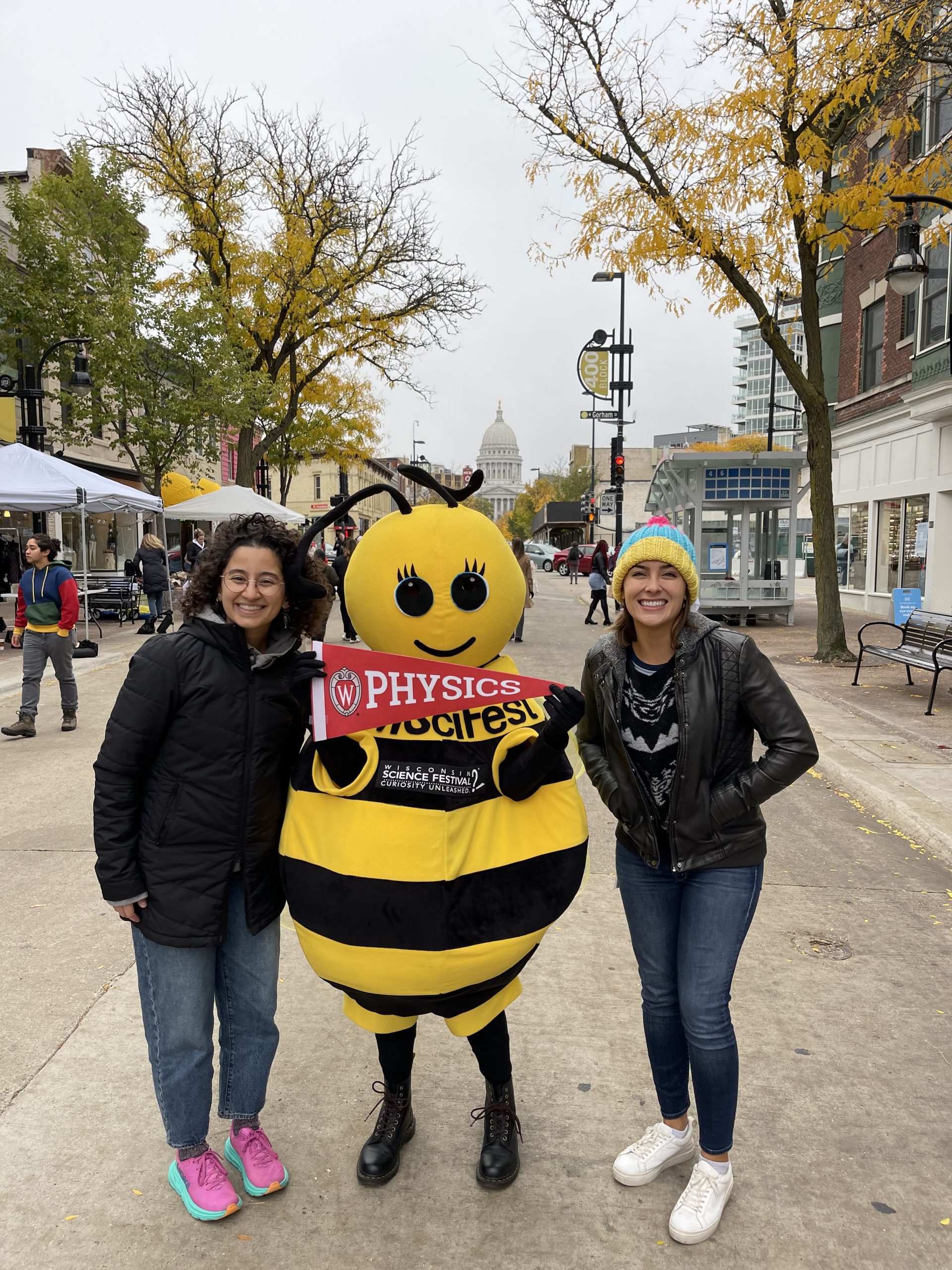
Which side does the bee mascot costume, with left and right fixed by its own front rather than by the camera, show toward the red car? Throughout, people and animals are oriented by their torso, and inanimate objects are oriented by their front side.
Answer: back

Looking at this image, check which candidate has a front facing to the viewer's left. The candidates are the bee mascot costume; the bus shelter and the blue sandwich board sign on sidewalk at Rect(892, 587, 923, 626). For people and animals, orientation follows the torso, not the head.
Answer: the bus shelter

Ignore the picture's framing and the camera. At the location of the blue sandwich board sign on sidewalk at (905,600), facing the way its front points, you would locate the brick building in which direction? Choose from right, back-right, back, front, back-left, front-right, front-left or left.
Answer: back

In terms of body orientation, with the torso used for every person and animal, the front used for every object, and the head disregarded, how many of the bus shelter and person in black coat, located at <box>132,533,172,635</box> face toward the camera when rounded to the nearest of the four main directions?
0

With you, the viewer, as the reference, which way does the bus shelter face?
facing to the left of the viewer

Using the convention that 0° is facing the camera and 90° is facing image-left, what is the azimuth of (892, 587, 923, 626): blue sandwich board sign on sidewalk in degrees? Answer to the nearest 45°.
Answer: approximately 0°

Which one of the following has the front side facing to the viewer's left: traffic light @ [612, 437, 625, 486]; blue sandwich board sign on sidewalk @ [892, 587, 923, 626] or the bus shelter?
the bus shelter

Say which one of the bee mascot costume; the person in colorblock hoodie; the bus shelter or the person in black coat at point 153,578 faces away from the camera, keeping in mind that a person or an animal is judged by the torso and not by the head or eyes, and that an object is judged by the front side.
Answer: the person in black coat
